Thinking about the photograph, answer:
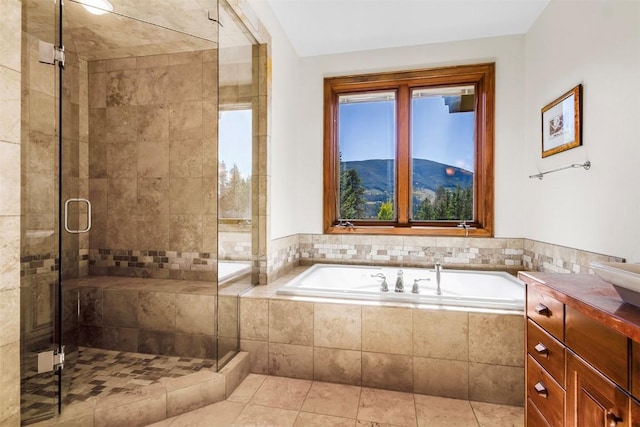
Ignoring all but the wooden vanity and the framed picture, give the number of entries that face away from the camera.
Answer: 0

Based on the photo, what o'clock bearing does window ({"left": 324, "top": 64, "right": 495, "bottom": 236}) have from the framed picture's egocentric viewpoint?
The window is roughly at 2 o'clock from the framed picture.

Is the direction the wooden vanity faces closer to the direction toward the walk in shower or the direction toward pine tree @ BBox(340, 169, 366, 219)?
the walk in shower

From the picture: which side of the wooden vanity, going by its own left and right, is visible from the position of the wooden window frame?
right

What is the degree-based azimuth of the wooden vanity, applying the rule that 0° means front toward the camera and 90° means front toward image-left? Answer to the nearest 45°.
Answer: approximately 45°

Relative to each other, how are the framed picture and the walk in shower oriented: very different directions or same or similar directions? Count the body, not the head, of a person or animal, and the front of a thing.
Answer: very different directions

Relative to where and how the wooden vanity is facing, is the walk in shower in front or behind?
in front

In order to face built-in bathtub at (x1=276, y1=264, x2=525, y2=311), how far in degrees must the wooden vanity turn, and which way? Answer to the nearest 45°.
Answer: approximately 90° to its right

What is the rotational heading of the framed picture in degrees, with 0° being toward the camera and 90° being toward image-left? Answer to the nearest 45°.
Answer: approximately 45°

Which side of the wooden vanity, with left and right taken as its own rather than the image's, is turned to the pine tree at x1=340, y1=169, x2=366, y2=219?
right

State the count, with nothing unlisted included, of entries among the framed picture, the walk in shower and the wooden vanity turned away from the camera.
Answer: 0

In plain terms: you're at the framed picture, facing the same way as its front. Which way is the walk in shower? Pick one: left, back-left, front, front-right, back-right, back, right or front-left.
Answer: front

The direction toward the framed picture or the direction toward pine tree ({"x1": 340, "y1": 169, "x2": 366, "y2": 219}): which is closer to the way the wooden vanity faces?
the pine tree

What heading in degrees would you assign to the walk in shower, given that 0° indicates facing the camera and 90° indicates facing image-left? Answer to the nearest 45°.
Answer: approximately 315°
